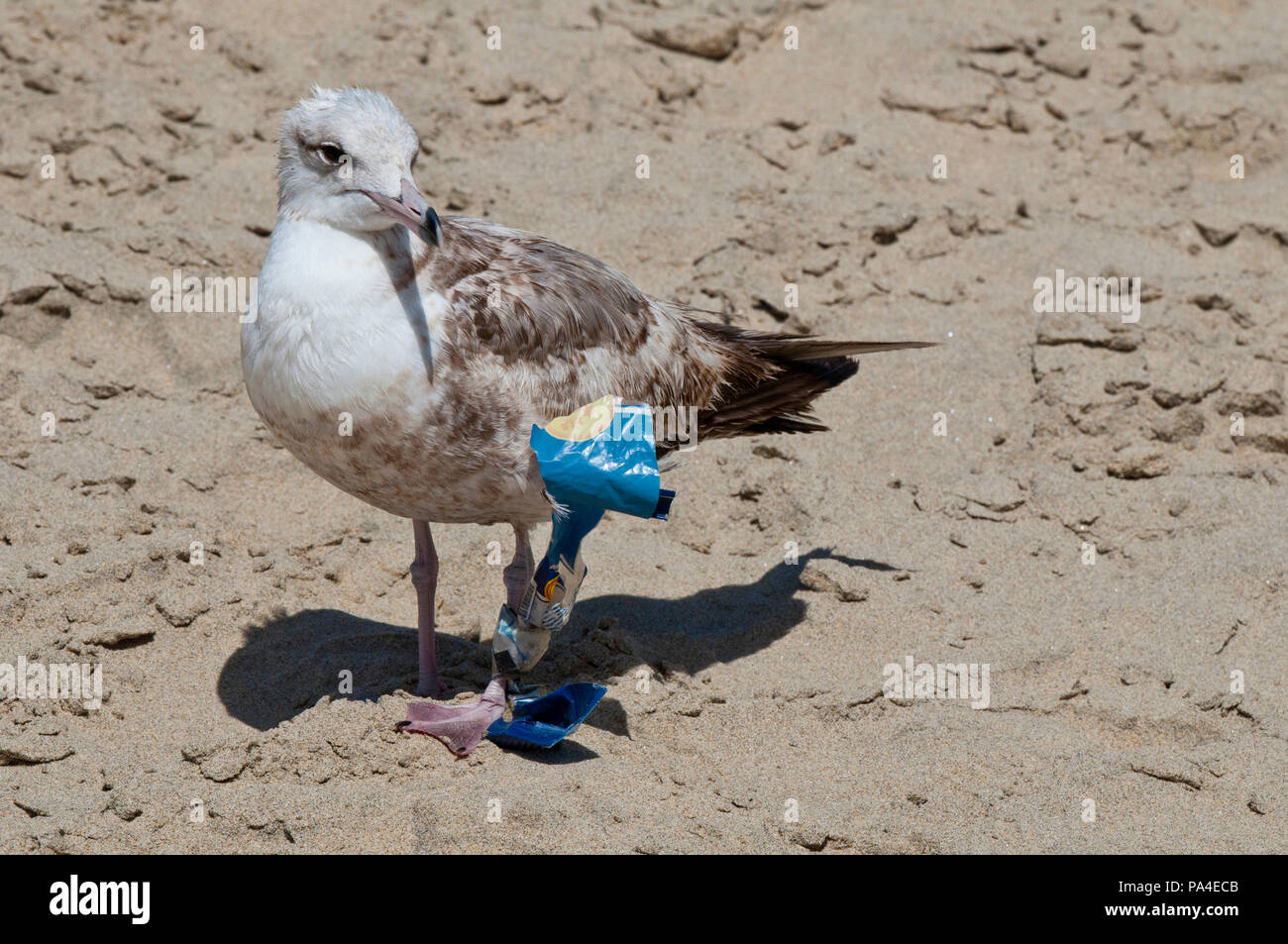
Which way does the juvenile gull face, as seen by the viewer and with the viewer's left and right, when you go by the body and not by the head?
facing the viewer and to the left of the viewer
